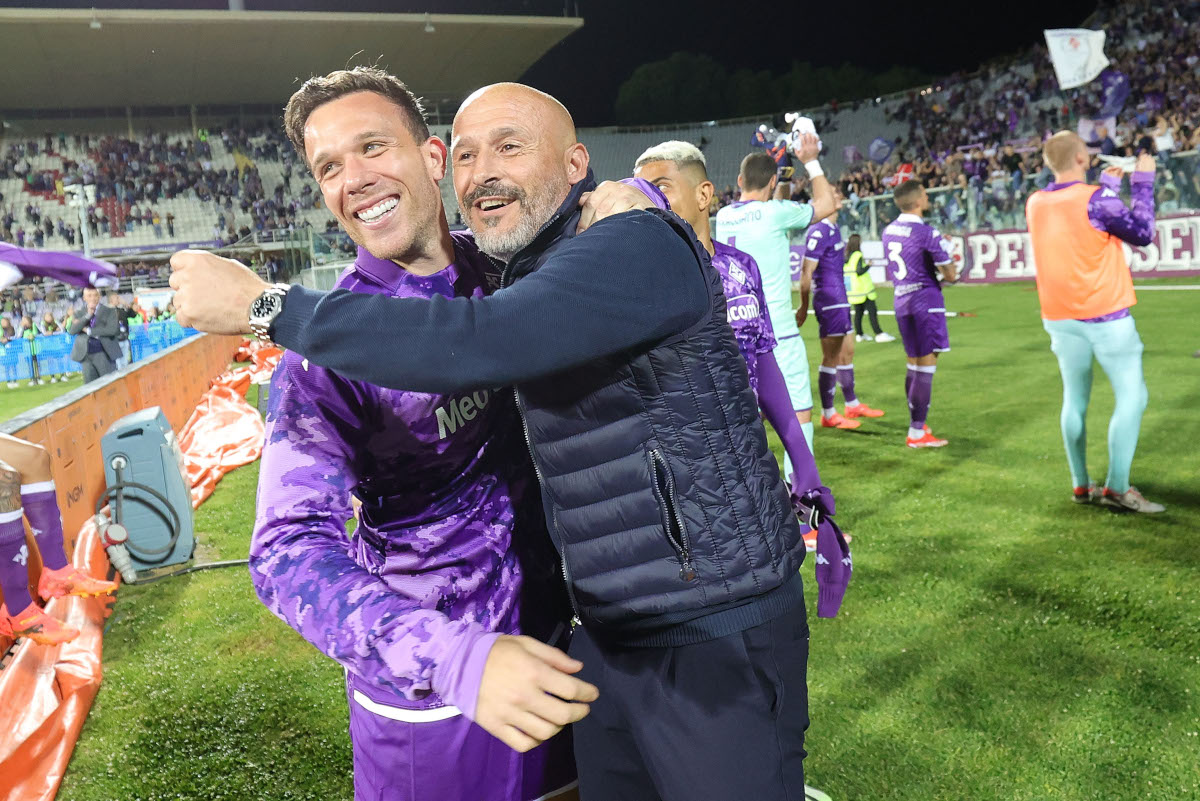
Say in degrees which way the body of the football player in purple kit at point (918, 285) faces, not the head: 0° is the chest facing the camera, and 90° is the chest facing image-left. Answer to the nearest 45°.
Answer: approximately 225°

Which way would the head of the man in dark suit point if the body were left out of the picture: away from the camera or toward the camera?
toward the camera

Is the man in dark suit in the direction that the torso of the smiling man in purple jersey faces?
no

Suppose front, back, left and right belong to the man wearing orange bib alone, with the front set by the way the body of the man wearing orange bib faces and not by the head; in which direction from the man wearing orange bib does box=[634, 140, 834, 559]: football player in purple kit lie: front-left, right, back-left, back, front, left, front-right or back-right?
back

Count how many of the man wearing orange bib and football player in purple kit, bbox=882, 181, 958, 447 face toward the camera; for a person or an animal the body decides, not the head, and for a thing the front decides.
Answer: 0

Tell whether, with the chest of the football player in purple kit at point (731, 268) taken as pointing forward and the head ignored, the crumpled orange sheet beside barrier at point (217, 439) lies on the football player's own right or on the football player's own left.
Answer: on the football player's own right

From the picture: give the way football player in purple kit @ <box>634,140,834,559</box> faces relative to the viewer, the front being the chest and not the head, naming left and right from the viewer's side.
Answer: facing the viewer and to the left of the viewer

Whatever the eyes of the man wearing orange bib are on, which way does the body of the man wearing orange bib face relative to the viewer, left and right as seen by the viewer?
facing away from the viewer and to the right of the viewer

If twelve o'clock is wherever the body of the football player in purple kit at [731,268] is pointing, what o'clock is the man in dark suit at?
The man in dark suit is roughly at 3 o'clock from the football player in purple kit.

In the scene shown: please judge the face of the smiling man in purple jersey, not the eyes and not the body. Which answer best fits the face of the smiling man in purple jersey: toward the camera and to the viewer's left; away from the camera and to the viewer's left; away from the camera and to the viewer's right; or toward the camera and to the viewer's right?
toward the camera and to the viewer's left

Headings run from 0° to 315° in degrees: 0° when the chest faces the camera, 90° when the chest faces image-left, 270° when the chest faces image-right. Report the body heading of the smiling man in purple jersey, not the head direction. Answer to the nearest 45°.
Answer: approximately 315°

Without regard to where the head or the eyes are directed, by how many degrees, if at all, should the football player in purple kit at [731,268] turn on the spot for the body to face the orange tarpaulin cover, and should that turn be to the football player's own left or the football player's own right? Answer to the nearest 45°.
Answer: approximately 45° to the football player's own right

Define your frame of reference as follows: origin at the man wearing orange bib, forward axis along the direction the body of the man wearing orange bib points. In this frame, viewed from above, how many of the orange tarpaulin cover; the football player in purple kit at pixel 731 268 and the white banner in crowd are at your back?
2

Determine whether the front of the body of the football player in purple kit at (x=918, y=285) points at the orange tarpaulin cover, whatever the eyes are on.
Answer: no

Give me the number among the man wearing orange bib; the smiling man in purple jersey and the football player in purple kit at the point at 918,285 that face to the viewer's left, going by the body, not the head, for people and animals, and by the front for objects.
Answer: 0

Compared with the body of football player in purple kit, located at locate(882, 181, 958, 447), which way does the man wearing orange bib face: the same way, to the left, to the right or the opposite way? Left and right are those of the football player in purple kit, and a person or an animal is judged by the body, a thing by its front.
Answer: the same way
